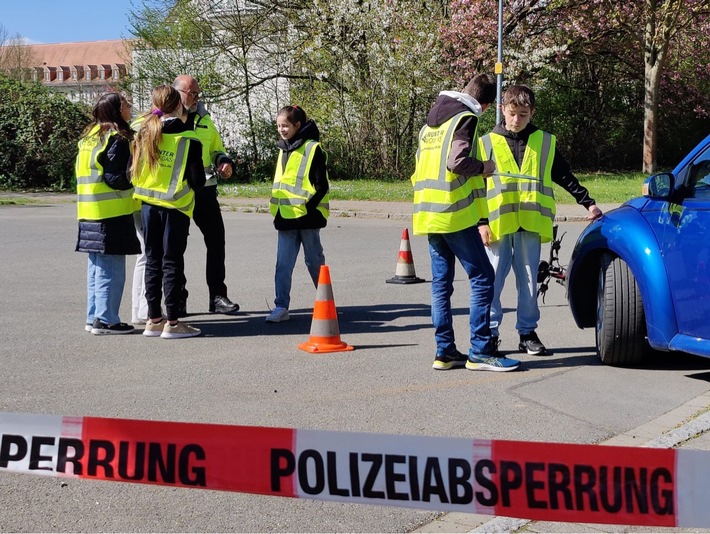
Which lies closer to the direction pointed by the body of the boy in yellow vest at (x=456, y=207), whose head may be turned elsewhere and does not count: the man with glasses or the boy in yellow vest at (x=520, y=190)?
the boy in yellow vest

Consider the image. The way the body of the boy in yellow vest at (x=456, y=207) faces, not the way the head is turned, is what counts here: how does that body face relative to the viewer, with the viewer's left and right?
facing away from the viewer and to the right of the viewer

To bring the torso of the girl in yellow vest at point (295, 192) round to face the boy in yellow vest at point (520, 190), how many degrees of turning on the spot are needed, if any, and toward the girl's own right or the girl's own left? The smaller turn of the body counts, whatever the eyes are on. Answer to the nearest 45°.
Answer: approximately 90° to the girl's own left

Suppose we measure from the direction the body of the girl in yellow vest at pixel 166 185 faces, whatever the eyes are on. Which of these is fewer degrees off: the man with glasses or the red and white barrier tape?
the man with glasses

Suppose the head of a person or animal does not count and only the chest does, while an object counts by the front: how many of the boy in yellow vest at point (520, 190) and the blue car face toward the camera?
1

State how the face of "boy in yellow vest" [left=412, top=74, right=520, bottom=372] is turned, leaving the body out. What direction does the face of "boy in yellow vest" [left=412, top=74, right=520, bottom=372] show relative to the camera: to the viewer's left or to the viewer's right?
to the viewer's right

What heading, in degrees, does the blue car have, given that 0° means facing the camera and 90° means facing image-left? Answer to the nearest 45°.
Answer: approximately 135°
